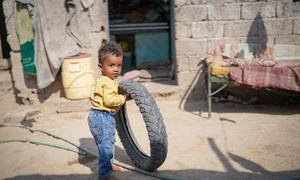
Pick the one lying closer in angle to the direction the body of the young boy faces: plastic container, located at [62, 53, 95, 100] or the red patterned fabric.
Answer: the red patterned fabric

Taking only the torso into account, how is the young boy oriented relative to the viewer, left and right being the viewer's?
facing to the right of the viewer

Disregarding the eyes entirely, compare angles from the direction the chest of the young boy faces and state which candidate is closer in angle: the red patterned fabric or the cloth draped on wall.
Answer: the red patterned fabric

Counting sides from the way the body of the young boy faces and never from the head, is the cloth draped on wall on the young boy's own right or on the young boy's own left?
on the young boy's own left

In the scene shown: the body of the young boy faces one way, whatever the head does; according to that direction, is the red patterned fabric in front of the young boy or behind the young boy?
in front
